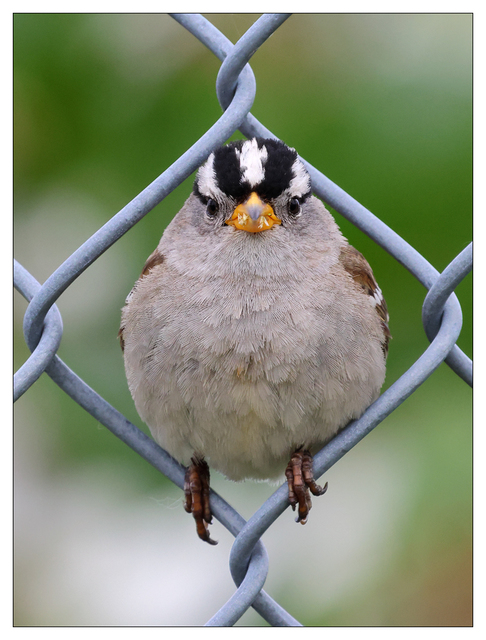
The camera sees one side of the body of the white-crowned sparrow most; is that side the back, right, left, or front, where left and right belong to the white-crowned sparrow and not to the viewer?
front
